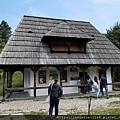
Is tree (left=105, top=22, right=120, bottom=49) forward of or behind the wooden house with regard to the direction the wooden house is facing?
behind

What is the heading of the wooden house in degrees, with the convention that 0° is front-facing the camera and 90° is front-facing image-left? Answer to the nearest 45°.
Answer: approximately 0°
